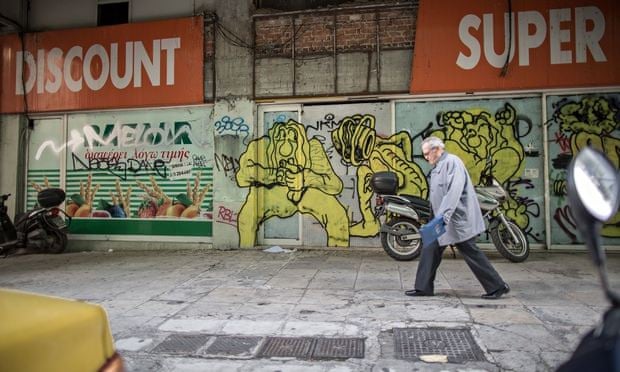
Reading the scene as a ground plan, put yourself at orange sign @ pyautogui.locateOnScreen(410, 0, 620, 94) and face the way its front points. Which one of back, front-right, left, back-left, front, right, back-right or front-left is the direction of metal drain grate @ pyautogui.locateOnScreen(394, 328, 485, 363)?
front

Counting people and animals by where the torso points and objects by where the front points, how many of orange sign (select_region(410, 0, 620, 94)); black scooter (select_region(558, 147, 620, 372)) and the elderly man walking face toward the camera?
1

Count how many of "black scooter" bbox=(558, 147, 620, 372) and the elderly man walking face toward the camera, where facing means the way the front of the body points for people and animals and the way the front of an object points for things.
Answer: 0

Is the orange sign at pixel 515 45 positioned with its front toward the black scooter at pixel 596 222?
yes

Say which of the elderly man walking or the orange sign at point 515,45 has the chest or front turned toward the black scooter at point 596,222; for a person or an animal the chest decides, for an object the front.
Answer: the orange sign

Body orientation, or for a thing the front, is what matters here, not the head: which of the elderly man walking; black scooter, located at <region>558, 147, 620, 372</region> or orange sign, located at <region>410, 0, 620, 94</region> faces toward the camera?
the orange sign

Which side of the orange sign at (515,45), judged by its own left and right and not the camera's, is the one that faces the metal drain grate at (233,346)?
front

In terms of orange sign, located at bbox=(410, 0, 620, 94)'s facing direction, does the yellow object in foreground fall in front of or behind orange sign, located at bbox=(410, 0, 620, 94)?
in front

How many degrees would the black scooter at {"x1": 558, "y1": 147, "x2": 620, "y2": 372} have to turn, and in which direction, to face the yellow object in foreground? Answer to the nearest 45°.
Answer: approximately 90° to its left

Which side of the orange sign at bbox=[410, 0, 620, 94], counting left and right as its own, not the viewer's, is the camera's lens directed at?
front
